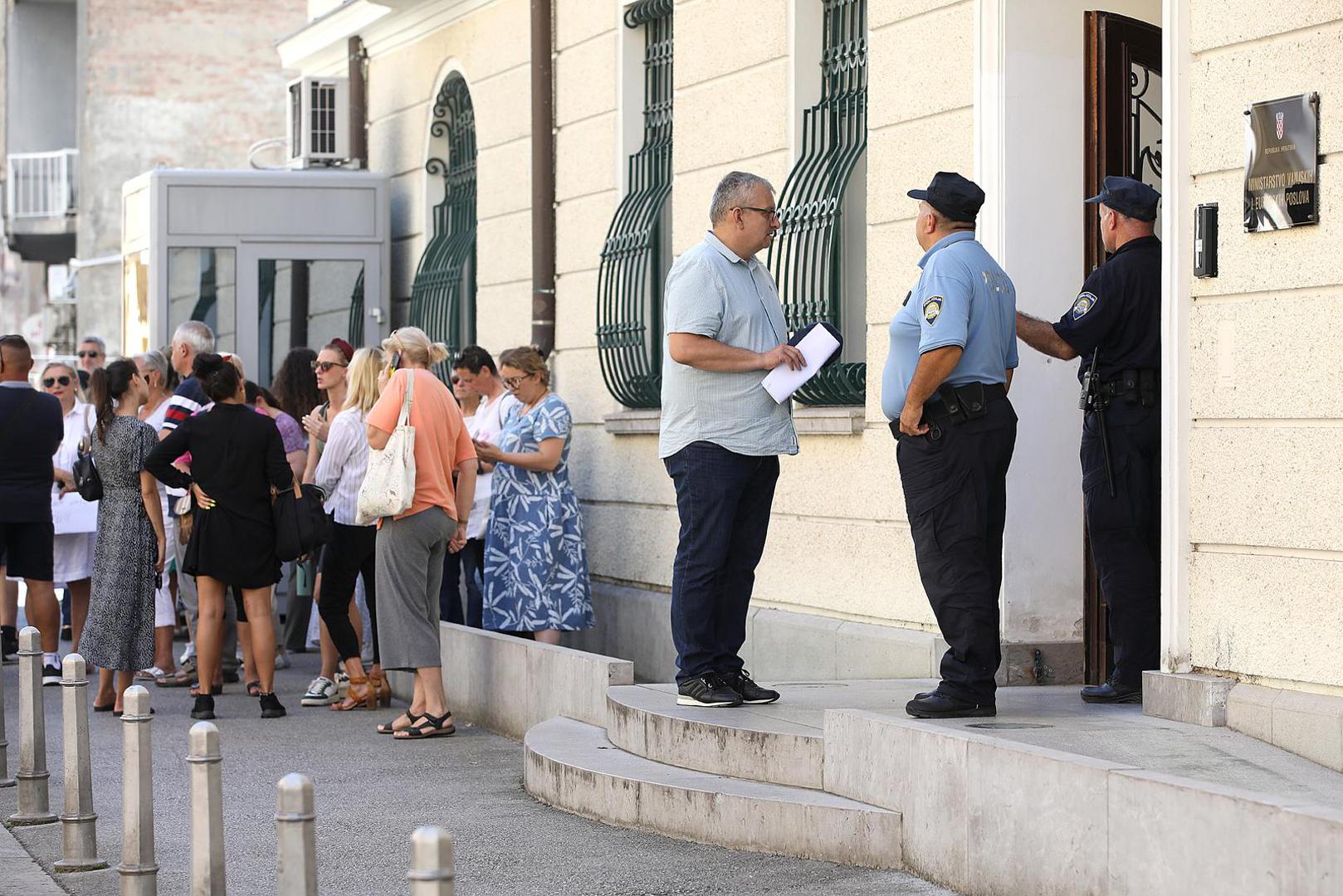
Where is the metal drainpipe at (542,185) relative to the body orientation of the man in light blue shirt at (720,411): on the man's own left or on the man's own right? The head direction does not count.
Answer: on the man's own left

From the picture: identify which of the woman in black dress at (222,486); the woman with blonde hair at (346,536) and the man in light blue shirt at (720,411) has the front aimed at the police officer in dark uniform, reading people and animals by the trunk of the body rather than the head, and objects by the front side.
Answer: the man in light blue shirt

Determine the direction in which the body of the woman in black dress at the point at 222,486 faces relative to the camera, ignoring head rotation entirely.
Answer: away from the camera

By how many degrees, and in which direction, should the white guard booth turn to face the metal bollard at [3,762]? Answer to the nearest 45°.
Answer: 0° — it already faces it

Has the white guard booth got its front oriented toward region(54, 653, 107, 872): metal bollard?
yes

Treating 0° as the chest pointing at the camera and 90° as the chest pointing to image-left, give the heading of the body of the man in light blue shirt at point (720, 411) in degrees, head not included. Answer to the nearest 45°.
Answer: approximately 270°

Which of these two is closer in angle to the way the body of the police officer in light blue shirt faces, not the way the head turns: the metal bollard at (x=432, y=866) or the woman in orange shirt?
the woman in orange shirt

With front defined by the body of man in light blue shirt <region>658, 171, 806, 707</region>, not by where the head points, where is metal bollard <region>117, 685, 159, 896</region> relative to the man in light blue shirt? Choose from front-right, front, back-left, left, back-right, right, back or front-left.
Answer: back-right

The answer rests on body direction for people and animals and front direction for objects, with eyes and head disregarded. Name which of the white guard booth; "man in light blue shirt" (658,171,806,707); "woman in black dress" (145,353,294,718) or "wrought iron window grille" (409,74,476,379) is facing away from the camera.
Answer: the woman in black dress

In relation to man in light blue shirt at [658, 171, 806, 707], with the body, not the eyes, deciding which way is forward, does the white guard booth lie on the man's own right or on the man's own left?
on the man's own left

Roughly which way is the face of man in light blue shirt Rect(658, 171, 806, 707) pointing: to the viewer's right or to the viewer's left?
to the viewer's right
